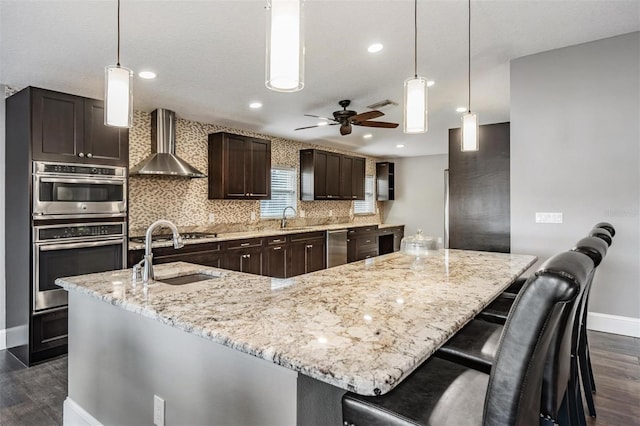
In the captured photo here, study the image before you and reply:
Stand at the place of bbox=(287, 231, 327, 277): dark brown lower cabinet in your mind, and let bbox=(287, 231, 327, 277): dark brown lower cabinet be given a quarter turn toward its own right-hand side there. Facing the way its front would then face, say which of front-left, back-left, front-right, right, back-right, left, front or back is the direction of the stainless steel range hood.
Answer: front

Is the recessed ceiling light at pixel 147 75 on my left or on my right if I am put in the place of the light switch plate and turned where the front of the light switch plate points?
on my right

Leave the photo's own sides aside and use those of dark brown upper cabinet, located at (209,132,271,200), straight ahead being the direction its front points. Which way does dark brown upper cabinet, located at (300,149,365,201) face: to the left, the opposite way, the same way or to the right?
the same way

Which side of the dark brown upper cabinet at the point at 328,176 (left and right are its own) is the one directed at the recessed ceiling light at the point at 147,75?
right

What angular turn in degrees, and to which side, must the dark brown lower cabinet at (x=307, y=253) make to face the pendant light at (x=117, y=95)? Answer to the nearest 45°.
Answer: approximately 45° to its right

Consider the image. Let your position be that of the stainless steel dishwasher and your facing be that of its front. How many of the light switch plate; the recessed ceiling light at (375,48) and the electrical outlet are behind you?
0

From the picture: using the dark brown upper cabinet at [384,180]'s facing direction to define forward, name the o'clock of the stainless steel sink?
The stainless steel sink is roughly at 2 o'clock from the dark brown upper cabinet.

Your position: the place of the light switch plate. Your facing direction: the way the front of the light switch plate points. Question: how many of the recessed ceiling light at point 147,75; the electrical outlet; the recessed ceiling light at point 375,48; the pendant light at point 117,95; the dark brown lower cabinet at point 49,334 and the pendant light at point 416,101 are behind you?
0

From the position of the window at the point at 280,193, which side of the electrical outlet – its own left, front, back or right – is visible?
back

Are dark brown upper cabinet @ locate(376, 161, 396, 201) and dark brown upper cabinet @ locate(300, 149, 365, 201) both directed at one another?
no

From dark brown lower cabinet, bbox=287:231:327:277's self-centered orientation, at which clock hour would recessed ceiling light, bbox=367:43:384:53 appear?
The recessed ceiling light is roughly at 1 o'clock from the dark brown lower cabinet.

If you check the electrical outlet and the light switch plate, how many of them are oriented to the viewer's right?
0

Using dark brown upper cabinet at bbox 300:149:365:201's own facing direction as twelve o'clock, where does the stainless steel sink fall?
The stainless steel sink is roughly at 2 o'clock from the dark brown upper cabinet.

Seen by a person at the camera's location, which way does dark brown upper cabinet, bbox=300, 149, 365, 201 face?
facing the viewer and to the right of the viewer

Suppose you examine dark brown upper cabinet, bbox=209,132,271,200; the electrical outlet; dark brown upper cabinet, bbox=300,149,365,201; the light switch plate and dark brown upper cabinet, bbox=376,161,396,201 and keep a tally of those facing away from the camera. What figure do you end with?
0

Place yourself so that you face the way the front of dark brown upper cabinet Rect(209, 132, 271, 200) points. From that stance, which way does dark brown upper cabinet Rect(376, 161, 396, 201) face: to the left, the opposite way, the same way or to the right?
the same way

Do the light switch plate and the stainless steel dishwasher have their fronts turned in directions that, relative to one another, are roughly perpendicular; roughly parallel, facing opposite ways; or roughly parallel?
roughly perpendicular

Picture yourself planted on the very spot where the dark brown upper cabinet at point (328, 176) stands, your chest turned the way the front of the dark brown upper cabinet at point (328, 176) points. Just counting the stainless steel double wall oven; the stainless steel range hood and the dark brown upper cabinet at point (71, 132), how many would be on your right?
3

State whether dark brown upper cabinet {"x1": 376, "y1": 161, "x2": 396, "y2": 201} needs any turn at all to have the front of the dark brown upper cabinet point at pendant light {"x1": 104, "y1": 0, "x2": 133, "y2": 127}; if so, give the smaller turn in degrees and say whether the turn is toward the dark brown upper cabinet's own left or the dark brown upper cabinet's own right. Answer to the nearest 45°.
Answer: approximately 45° to the dark brown upper cabinet's own right
